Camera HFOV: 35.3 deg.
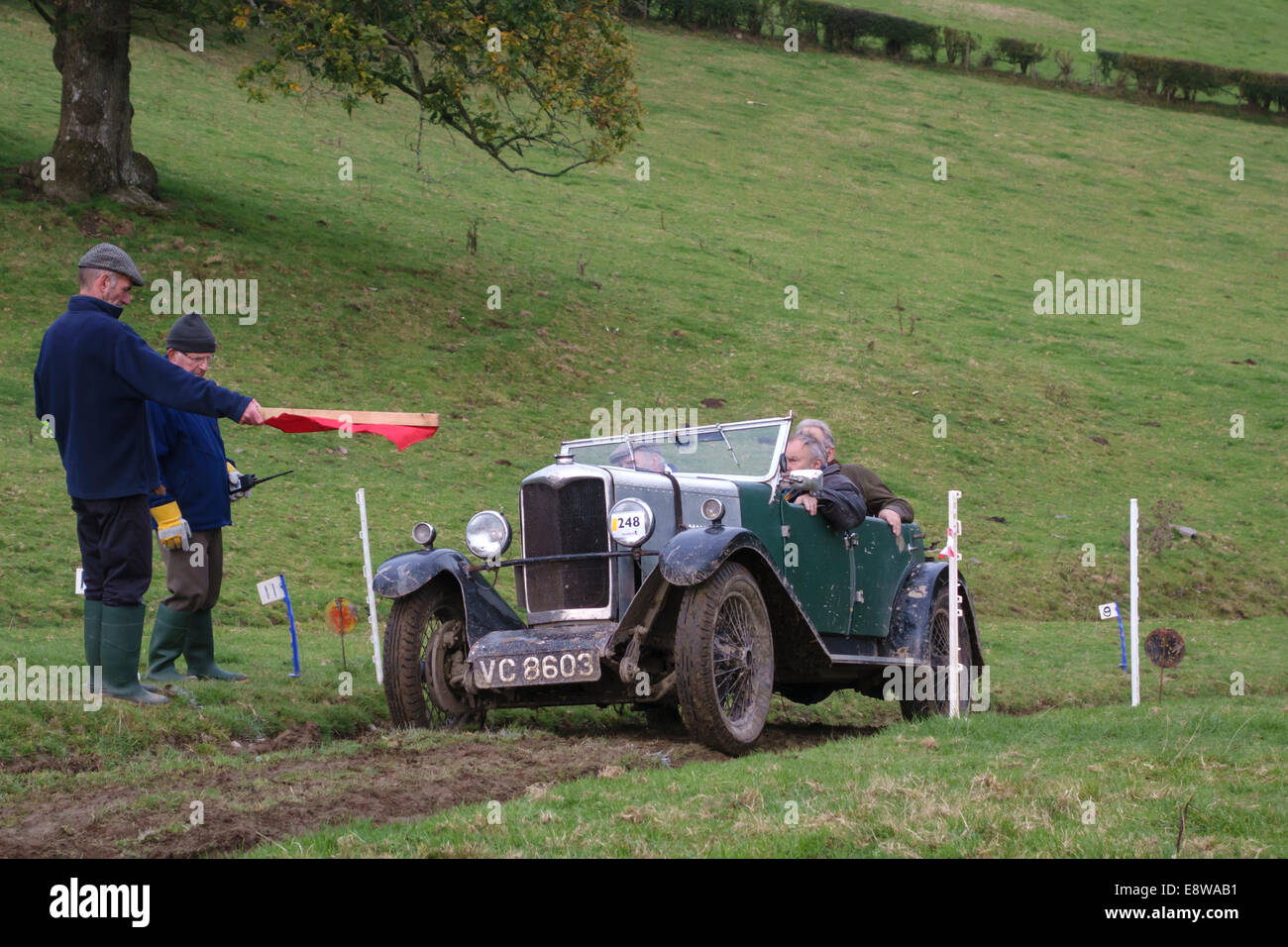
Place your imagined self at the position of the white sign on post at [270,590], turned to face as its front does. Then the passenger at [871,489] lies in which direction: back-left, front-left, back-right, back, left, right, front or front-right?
left

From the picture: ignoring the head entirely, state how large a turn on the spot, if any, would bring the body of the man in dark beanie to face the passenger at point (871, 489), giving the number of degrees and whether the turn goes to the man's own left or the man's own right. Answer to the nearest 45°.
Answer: approximately 45° to the man's own left

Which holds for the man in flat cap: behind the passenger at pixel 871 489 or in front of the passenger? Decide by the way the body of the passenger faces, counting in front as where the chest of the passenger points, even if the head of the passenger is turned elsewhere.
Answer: in front

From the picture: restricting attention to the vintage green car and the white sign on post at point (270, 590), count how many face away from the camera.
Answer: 0

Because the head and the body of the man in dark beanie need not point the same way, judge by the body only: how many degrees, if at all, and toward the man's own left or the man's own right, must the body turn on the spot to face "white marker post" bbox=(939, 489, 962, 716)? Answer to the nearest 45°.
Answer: approximately 45° to the man's own left

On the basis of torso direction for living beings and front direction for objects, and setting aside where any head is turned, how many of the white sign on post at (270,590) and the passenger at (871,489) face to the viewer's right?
0

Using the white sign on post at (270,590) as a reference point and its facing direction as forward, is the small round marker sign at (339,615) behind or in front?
behind

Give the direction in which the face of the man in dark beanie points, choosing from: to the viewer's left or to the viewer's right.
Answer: to the viewer's right

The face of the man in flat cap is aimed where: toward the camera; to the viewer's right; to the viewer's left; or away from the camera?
to the viewer's right

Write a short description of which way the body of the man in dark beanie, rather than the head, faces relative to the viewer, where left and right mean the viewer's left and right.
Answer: facing the viewer and to the right of the viewer

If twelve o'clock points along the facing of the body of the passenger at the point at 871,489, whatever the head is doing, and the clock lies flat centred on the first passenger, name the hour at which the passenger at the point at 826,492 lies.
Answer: The passenger at the point at 826,492 is roughly at 11 o'clock from the passenger at the point at 871,489.

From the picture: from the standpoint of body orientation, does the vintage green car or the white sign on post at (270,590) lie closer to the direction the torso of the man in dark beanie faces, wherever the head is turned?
the vintage green car
